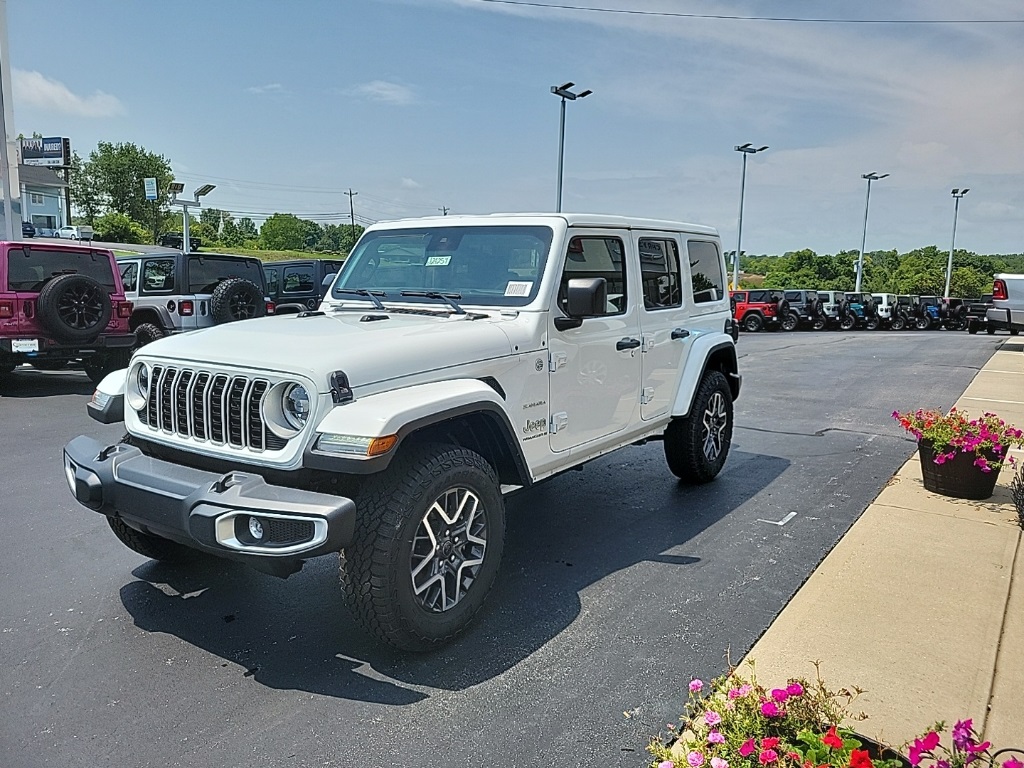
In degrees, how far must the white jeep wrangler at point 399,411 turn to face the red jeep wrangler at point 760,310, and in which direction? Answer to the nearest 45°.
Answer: approximately 180°

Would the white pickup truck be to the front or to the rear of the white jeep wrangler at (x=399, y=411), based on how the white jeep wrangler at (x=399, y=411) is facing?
to the rear

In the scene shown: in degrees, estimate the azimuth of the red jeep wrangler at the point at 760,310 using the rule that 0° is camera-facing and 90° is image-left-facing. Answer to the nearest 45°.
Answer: approximately 135°

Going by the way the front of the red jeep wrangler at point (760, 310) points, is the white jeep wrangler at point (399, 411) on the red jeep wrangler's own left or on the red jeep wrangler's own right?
on the red jeep wrangler's own left

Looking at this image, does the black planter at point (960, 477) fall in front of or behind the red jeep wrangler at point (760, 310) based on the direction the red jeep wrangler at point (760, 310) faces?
behind

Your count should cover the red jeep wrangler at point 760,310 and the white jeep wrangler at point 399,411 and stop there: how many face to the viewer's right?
0

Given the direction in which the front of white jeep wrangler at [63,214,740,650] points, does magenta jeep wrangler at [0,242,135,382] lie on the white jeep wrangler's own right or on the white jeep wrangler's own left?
on the white jeep wrangler's own right

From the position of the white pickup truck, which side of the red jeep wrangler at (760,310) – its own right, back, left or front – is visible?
back

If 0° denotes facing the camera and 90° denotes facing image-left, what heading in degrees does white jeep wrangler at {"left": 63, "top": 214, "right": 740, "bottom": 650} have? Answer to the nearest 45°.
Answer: approximately 45°
